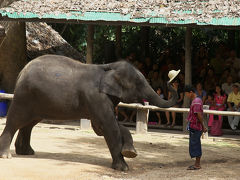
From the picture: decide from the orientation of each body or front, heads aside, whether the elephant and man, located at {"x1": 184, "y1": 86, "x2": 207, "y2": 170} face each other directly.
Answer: yes

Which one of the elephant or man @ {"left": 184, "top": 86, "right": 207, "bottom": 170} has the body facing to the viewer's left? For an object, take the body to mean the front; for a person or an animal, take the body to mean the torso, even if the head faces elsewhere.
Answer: the man

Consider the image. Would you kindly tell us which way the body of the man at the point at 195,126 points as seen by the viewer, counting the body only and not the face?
to the viewer's left

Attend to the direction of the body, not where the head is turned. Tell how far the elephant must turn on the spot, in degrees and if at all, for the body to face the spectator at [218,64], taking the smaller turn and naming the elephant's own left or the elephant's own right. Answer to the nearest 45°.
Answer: approximately 45° to the elephant's own left

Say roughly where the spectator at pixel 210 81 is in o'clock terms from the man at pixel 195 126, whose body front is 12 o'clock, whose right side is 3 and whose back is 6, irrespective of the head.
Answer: The spectator is roughly at 3 o'clock from the man.

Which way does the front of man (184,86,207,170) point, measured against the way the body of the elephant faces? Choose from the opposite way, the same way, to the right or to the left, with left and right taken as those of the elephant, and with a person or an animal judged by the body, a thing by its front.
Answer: the opposite way

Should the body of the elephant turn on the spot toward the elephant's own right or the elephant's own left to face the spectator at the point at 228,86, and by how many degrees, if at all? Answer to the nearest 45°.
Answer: approximately 45° to the elephant's own left

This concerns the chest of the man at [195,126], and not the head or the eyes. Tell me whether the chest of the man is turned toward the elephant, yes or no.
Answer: yes

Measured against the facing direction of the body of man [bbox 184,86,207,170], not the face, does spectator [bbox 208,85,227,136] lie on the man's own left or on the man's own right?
on the man's own right

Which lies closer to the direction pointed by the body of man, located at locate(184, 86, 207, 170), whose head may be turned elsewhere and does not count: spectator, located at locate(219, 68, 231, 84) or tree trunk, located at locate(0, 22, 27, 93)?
the tree trunk

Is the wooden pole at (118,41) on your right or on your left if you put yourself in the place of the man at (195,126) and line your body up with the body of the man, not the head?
on your right

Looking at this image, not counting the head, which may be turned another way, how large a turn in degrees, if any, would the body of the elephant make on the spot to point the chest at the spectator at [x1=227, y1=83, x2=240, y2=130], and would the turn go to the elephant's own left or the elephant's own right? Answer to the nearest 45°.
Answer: approximately 45° to the elephant's own left

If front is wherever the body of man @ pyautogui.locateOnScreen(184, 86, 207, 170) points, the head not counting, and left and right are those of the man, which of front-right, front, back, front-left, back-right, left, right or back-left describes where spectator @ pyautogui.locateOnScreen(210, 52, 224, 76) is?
right

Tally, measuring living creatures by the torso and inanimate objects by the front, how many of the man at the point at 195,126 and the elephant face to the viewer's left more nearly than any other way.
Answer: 1

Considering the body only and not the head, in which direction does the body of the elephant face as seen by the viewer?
to the viewer's right
